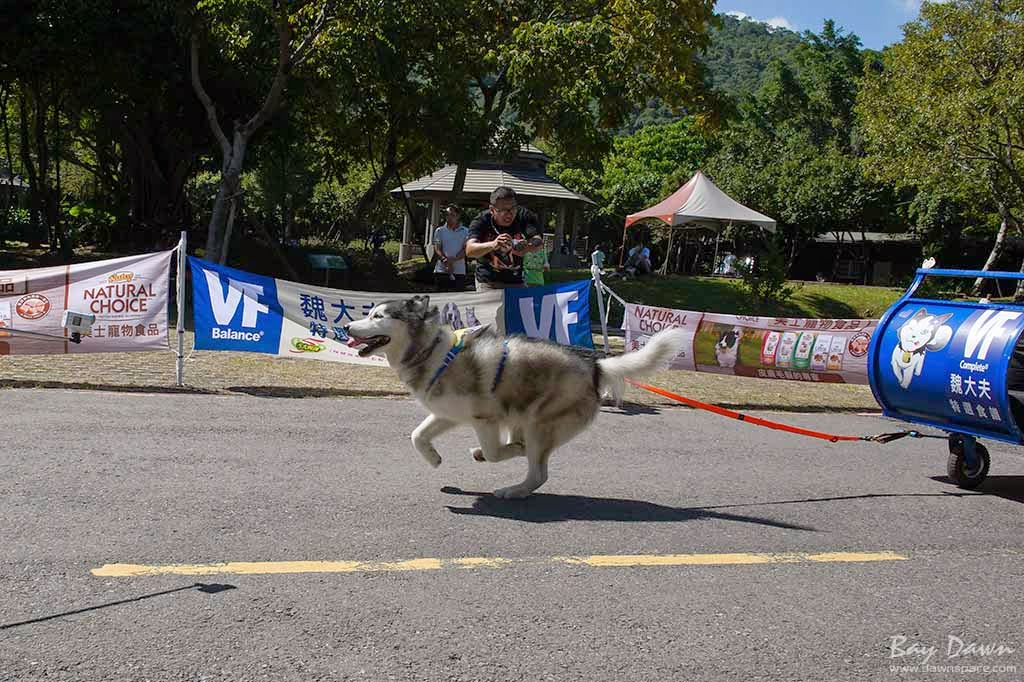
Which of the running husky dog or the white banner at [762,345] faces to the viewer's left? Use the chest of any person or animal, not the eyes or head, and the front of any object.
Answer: the running husky dog

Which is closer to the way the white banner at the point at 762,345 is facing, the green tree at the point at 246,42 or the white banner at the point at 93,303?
the white banner

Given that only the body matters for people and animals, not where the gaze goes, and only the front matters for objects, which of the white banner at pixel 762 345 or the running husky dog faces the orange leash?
the white banner

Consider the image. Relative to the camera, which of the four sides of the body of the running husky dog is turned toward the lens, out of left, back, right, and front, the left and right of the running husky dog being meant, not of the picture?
left

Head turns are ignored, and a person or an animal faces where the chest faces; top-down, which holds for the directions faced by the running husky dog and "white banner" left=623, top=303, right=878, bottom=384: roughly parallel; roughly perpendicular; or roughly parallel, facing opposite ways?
roughly perpendicular

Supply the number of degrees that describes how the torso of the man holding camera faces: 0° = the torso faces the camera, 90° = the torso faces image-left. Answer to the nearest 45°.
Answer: approximately 0°

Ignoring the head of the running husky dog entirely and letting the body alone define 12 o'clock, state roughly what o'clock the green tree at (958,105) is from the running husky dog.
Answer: The green tree is roughly at 4 o'clock from the running husky dog.

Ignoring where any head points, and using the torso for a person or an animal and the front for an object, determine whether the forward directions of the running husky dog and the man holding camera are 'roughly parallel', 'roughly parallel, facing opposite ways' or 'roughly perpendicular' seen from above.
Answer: roughly perpendicular

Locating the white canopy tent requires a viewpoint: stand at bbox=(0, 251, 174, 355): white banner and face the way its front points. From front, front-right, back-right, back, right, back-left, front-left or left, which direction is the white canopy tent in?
back-left
